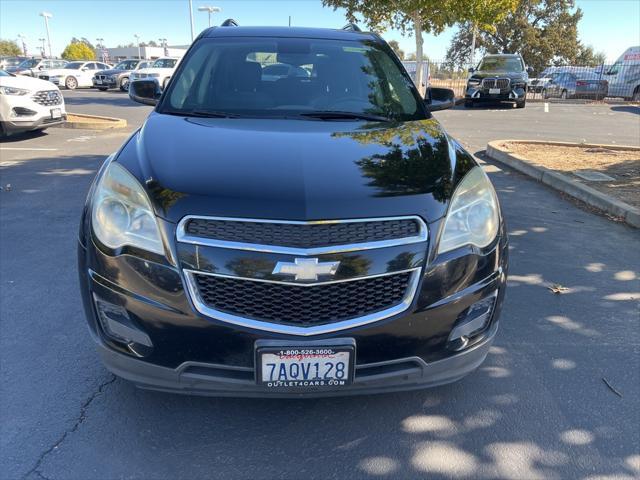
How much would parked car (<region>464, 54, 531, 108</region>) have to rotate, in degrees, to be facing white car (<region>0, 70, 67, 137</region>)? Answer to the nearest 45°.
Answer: approximately 45° to its right

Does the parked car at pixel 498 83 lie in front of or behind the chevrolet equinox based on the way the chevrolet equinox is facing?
behind

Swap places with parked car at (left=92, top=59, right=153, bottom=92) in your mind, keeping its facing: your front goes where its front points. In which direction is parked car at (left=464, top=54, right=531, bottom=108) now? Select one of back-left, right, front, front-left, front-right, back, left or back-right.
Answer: left

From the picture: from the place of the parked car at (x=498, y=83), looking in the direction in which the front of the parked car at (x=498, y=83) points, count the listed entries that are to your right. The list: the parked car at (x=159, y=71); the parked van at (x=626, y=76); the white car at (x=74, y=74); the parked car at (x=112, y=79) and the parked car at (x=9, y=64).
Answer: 4

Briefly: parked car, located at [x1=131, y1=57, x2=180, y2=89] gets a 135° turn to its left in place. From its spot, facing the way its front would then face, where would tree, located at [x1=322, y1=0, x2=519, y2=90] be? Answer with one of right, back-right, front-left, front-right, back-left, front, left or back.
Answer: front-right

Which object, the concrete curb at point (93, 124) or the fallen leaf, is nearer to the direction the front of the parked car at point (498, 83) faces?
the fallen leaf

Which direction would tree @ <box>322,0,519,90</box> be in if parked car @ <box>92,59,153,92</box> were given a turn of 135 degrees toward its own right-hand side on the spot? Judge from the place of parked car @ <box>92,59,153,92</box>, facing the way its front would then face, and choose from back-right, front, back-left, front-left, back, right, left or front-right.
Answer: back-right

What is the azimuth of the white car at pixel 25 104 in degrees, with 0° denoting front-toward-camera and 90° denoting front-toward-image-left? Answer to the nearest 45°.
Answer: approximately 315°

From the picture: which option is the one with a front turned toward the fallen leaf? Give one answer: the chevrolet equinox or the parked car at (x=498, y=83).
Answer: the parked car

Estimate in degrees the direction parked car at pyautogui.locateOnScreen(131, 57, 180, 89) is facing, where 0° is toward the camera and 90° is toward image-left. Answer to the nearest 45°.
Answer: approximately 45°

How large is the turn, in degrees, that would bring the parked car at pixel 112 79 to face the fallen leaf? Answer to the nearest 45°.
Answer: approximately 45° to its left

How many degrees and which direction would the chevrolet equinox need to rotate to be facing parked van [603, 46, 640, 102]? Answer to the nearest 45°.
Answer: approximately 135° to its left

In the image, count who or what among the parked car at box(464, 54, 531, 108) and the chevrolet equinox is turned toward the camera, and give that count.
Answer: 2

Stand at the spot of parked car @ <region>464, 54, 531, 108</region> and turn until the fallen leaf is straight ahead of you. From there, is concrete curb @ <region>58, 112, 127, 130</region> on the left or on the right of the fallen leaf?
right
